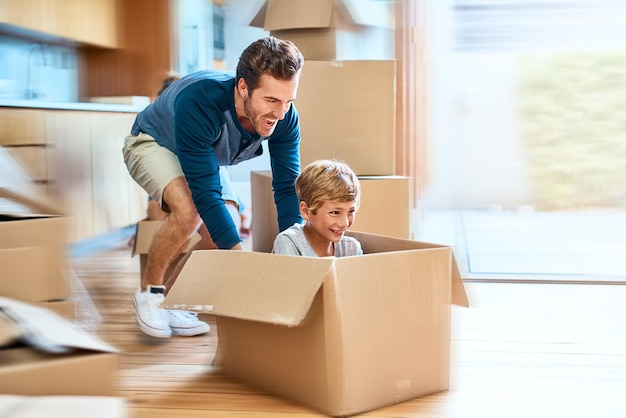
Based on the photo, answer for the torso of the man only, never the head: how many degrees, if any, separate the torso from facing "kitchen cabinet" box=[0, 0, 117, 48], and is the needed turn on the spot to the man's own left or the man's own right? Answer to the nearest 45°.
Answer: approximately 135° to the man's own left

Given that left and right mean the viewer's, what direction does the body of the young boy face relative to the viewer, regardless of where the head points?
facing the viewer and to the right of the viewer

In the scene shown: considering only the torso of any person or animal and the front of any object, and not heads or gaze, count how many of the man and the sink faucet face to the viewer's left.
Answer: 0

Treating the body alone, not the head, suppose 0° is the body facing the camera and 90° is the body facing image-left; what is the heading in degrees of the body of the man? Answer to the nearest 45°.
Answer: approximately 315°

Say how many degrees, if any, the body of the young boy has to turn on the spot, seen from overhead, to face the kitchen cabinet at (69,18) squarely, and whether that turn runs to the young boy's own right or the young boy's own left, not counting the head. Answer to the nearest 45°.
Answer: approximately 180°

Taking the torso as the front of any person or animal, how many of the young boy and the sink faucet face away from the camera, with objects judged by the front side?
0

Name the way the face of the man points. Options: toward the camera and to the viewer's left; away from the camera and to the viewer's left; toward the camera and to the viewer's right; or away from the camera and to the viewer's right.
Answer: toward the camera and to the viewer's right

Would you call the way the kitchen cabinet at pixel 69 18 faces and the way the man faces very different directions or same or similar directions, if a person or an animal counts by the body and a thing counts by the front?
same or similar directions

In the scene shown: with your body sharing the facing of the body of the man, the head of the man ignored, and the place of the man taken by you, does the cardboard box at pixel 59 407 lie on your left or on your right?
on your right

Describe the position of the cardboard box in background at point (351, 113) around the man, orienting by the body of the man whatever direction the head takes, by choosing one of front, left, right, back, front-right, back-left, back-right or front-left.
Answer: left

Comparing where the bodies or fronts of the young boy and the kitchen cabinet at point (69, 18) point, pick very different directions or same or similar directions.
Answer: same or similar directions

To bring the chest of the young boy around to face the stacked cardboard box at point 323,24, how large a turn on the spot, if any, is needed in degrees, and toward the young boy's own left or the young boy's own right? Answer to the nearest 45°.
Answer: approximately 135° to the young boy's own left

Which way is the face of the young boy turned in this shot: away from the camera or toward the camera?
toward the camera
